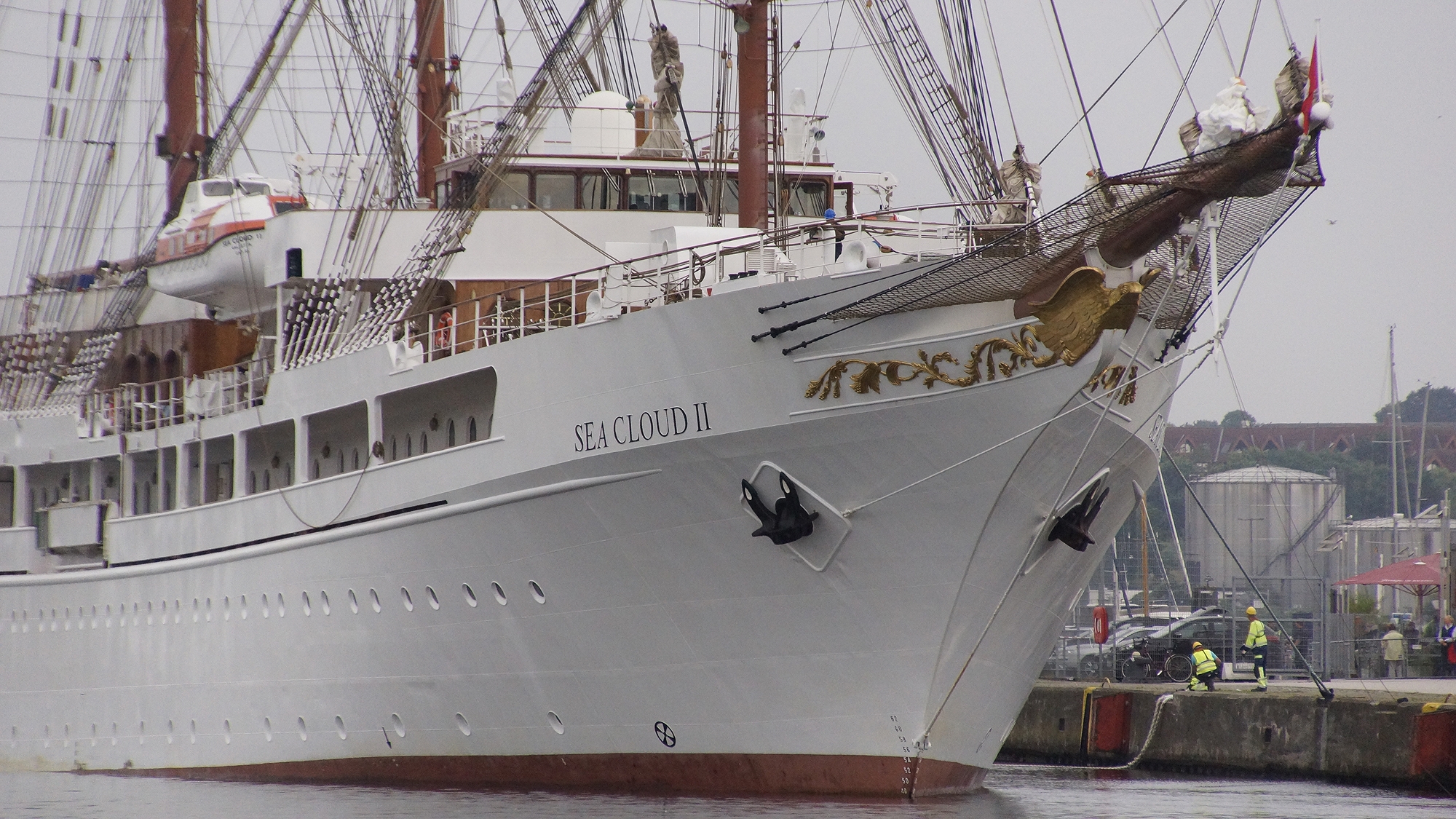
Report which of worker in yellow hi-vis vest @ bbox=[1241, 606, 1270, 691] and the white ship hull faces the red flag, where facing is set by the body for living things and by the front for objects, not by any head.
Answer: the white ship hull

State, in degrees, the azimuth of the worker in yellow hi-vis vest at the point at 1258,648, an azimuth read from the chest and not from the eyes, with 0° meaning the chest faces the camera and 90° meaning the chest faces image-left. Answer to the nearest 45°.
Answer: approximately 90°

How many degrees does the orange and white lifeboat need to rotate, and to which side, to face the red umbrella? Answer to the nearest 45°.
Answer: approximately 45° to its left

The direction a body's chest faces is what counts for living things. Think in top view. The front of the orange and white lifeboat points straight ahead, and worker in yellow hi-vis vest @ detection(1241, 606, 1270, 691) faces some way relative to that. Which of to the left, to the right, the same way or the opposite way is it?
the opposite way

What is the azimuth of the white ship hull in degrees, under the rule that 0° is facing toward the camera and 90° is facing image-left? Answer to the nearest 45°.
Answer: approximately 315°

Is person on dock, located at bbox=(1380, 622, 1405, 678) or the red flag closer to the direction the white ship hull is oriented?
the red flag

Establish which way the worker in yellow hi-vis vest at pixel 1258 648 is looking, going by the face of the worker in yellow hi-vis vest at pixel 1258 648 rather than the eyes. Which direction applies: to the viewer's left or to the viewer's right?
to the viewer's left

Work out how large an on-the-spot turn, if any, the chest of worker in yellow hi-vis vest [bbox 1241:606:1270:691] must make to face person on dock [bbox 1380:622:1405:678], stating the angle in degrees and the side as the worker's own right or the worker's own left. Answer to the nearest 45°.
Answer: approximately 135° to the worker's own right

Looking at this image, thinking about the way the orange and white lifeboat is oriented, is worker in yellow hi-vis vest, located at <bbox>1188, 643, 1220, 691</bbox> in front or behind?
in front

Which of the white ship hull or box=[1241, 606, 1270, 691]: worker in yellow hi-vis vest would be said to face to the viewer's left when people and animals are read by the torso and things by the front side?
the worker in yellow hi-vis vest

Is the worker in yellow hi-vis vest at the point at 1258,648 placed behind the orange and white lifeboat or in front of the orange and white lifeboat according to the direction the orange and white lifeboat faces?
in front
